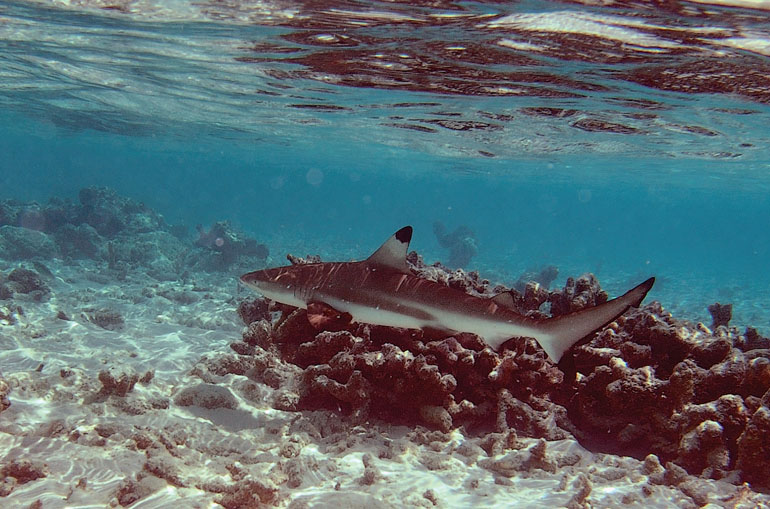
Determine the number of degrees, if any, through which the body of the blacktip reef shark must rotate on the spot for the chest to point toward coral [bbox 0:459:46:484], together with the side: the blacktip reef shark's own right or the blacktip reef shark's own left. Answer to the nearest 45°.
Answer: approximately 45° to the blacktip reef shark's own left

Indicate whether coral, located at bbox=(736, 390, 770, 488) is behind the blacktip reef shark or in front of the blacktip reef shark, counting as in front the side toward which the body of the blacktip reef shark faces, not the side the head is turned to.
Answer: behind

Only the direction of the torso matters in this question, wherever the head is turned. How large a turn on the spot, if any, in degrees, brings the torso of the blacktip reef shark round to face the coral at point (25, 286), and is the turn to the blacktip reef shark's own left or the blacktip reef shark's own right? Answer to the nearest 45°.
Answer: approximately 45° to the blacktip reef shark's own right

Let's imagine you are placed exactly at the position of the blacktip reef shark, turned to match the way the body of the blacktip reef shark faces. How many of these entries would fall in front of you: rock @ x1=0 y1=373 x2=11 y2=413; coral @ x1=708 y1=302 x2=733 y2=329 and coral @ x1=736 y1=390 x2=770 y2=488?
1

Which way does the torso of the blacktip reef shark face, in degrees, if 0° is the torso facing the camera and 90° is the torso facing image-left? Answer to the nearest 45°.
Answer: approximately 90°

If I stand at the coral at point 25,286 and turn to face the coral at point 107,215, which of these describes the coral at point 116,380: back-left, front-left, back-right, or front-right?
back-right

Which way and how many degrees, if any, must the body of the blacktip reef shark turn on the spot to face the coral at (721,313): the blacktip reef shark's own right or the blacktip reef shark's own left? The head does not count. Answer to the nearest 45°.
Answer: approximately 135° to the blacktip reef shark's own right

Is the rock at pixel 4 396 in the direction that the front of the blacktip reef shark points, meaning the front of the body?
yes

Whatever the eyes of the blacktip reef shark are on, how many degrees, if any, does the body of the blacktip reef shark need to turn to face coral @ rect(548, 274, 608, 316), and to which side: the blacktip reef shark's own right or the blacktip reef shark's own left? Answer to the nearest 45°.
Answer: approximately 135° to the blacktip reef shark's own right
